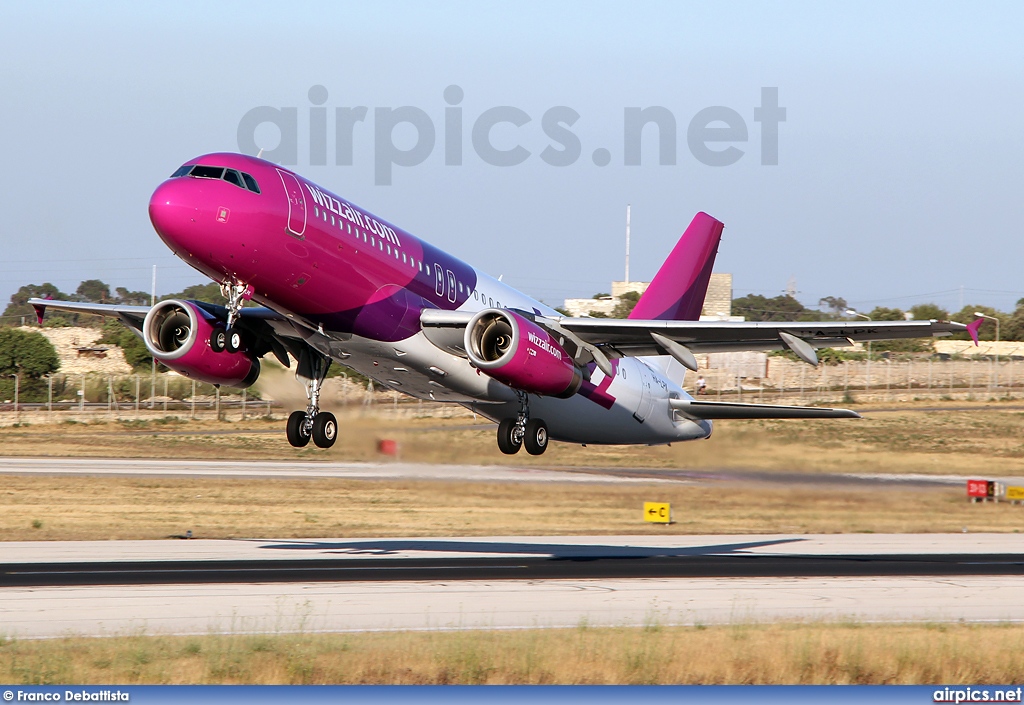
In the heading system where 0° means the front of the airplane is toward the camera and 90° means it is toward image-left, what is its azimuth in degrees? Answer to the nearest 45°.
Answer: approximately 45°
